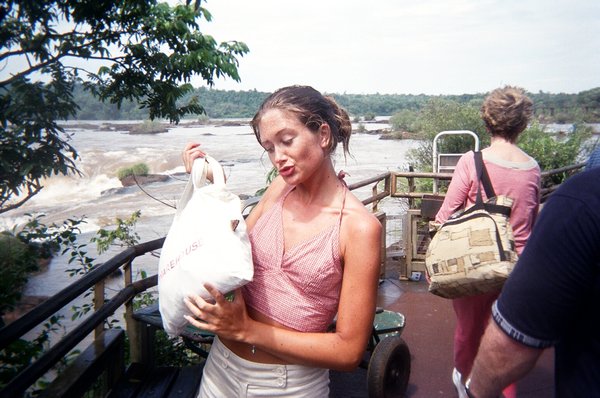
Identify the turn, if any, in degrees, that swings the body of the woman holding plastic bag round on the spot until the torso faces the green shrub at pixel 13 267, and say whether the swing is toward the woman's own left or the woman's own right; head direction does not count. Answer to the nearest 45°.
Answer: approximately 90° to the woman's own right

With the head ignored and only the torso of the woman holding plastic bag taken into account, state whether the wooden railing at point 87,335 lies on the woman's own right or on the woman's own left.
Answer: on the woman's own right

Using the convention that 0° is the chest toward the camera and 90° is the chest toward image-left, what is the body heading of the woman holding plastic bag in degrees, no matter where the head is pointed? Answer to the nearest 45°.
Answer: approximately 45°

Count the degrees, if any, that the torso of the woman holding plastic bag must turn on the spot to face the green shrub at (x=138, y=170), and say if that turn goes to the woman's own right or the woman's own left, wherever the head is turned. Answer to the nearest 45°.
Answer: approximately 135° to the woman's own right
